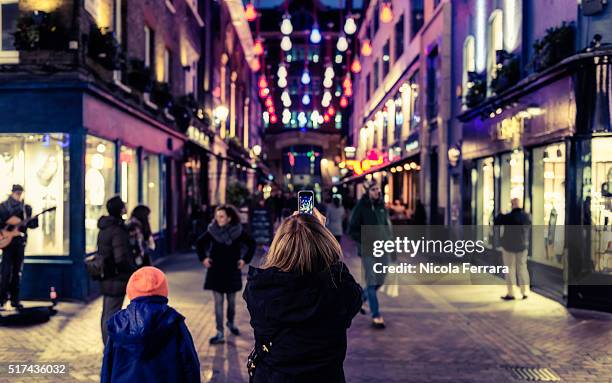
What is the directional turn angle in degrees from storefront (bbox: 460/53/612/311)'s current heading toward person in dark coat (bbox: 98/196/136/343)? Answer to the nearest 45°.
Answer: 0° — it already faces them

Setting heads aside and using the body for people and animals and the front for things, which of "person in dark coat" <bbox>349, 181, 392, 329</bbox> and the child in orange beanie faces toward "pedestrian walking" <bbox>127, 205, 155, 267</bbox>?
the child in orange beanie

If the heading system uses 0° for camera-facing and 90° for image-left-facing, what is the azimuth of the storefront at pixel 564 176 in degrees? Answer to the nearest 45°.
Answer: approximately 45°

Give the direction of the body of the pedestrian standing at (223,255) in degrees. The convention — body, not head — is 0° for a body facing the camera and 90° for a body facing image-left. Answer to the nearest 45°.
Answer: approximately 0°

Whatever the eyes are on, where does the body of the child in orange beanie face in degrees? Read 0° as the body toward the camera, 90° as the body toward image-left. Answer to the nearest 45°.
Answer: approximately 180°

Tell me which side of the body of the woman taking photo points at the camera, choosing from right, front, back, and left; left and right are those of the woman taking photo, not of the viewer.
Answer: back

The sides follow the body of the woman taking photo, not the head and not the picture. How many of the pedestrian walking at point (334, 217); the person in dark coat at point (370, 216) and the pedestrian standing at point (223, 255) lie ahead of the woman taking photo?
3

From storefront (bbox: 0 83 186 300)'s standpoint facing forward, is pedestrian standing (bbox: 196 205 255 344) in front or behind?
in front

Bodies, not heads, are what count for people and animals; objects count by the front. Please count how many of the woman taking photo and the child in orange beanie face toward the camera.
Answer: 0

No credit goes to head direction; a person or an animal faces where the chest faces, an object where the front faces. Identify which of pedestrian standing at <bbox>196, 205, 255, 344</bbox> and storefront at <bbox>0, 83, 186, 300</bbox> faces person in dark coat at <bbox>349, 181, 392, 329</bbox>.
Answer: the storefront

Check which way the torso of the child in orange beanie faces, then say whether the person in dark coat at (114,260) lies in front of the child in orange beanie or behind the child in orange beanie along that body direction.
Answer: in front

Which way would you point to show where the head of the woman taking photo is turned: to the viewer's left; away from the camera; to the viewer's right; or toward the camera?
away from the camera

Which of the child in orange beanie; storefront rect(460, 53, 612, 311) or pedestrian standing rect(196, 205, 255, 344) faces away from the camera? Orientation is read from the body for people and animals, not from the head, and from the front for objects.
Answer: the child in orange beanie

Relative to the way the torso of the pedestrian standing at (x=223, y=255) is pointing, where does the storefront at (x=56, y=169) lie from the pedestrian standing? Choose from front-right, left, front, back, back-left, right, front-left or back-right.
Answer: back-right
